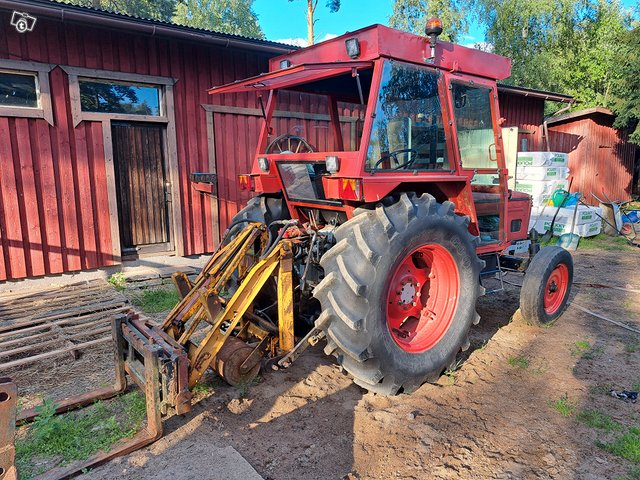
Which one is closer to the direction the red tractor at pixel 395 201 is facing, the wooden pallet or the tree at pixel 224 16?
the tree

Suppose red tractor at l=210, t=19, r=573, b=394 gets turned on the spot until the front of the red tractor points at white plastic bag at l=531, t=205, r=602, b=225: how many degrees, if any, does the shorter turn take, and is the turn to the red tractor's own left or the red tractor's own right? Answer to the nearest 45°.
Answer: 0° — it already faces it

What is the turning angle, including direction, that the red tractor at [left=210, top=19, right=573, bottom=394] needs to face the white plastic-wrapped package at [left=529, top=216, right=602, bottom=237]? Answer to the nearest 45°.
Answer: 0° — it already faces it

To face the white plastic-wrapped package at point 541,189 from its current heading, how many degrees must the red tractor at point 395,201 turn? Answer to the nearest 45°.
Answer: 0° — it already faces it

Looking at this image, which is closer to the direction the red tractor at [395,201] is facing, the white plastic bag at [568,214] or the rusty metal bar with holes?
the white plastic bag

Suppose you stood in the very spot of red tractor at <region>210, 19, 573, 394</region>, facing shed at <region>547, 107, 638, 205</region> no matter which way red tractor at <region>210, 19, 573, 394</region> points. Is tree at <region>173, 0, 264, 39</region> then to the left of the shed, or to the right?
left

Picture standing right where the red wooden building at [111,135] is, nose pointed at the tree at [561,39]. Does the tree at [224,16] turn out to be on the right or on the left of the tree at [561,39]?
left

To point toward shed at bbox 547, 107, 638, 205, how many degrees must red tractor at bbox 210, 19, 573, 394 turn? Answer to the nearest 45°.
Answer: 0° — it already faces it

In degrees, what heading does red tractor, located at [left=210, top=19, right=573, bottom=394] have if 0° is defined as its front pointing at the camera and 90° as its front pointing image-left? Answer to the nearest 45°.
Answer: approximately 225°

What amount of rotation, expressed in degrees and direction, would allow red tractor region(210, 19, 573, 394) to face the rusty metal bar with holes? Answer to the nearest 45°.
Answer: approximately 180°
